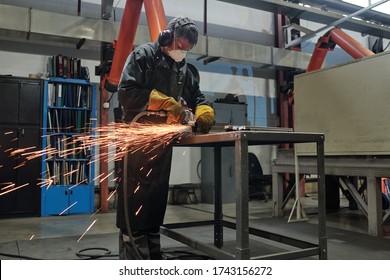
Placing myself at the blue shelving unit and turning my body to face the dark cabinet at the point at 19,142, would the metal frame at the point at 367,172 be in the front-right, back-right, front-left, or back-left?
back-left

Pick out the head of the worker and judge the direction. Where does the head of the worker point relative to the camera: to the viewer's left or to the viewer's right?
to the viewer's right

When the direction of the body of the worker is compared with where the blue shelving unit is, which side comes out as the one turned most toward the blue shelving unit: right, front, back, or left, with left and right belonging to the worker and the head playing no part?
back

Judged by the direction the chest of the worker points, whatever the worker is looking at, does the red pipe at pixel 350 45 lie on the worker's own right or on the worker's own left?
on the worker's own left

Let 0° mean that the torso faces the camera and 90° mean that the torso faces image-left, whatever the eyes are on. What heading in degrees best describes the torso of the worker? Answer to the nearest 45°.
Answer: approximately 315°

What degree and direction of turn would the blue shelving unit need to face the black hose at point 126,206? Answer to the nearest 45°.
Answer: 0° — it already faces it

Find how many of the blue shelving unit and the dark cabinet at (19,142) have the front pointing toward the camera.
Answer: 2

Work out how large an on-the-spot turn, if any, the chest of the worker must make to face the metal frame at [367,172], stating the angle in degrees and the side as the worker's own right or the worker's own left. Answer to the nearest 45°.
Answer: approximately 90° to the worker's own left
